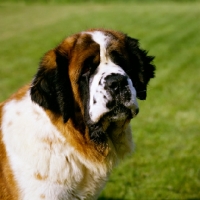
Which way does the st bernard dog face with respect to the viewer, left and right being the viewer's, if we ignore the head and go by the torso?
facing the viewer and to the right of the viewer
